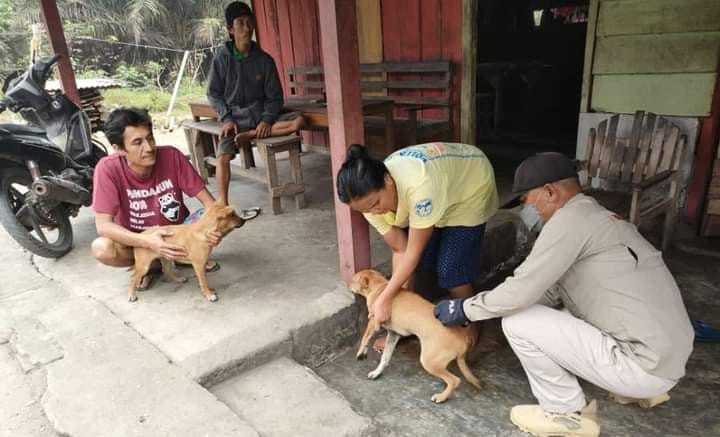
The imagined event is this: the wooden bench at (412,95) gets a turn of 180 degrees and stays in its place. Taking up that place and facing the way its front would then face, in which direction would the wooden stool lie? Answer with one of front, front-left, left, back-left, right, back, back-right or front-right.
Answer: back-left

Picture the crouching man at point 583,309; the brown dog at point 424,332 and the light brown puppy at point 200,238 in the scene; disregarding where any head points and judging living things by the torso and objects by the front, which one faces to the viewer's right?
the light brown puppy

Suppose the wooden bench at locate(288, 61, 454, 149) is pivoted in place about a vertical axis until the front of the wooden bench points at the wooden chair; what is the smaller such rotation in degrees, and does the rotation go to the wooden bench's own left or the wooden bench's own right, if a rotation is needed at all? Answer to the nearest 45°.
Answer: approximately 45° to the wooden bench's own left

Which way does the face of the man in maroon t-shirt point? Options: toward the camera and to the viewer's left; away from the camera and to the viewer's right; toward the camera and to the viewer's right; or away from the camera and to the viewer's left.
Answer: toward the camera and to the viewer's right

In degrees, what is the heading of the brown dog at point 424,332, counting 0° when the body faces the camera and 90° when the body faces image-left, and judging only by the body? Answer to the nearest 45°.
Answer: approximately 90°

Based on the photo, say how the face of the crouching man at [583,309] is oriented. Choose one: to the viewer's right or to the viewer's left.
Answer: to the viewer's left

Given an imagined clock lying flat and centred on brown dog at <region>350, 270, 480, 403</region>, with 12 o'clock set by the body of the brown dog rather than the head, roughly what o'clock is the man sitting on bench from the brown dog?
The man sitting on bench is roughly at 2 o'clock from the brown dog.

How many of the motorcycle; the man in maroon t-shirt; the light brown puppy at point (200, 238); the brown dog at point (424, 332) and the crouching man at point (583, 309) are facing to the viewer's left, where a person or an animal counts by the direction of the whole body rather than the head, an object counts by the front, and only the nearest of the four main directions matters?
2

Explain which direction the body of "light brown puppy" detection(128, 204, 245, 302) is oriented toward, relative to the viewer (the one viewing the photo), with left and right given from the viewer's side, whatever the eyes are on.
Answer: facing to the right of the viewer

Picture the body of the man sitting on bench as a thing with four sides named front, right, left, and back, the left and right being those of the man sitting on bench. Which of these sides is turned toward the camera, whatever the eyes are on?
front

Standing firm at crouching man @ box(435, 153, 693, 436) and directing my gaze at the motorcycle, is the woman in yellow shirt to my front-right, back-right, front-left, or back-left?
front-right

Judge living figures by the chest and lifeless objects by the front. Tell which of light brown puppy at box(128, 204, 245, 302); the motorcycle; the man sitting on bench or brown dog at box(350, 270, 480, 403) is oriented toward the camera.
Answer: the man sitting on bench

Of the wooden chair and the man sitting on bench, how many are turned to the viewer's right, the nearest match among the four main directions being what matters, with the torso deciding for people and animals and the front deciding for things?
0
